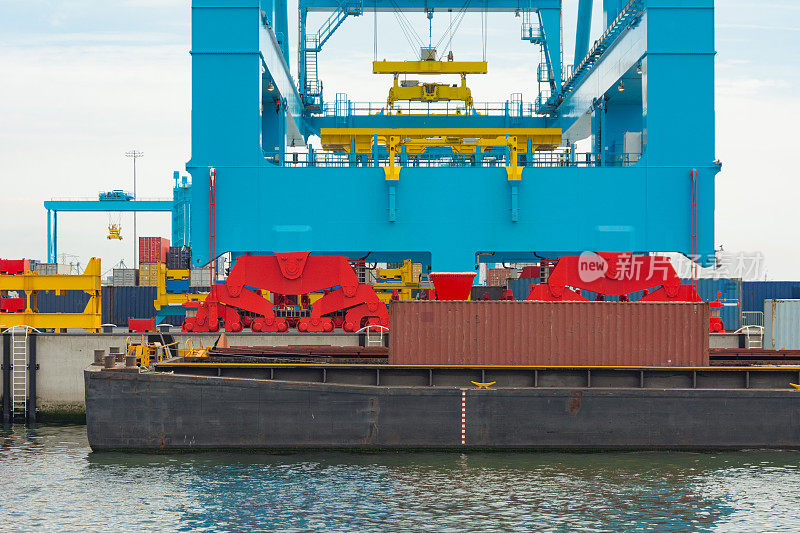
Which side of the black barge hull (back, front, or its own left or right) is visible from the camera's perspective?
left

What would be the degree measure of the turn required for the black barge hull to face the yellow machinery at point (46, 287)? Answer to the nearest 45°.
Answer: approximately 45° to its right

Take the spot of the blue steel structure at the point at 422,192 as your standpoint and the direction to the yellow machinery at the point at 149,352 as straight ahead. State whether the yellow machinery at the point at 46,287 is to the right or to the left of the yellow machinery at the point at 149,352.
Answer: right

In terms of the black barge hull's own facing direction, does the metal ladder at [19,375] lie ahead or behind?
ahead
